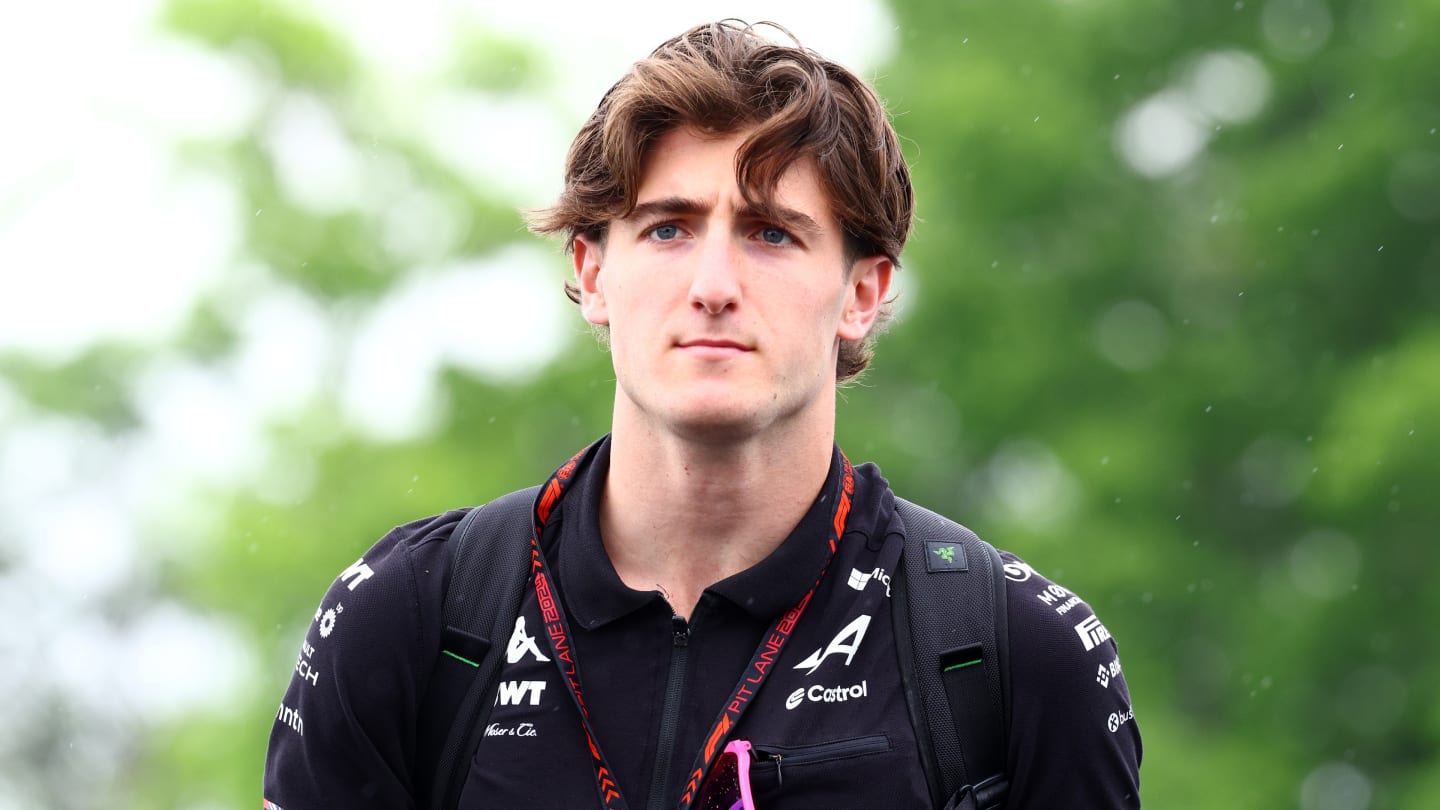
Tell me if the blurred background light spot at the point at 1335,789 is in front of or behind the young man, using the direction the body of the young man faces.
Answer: behind

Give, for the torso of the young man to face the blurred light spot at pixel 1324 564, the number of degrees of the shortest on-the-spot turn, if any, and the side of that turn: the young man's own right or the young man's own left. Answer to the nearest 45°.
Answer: approximately 135° to the young man's own left

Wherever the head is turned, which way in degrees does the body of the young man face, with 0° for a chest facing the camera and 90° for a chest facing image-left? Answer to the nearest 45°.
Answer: approximately 0°

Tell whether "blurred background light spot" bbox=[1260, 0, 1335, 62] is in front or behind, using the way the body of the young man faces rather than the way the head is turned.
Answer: behind
